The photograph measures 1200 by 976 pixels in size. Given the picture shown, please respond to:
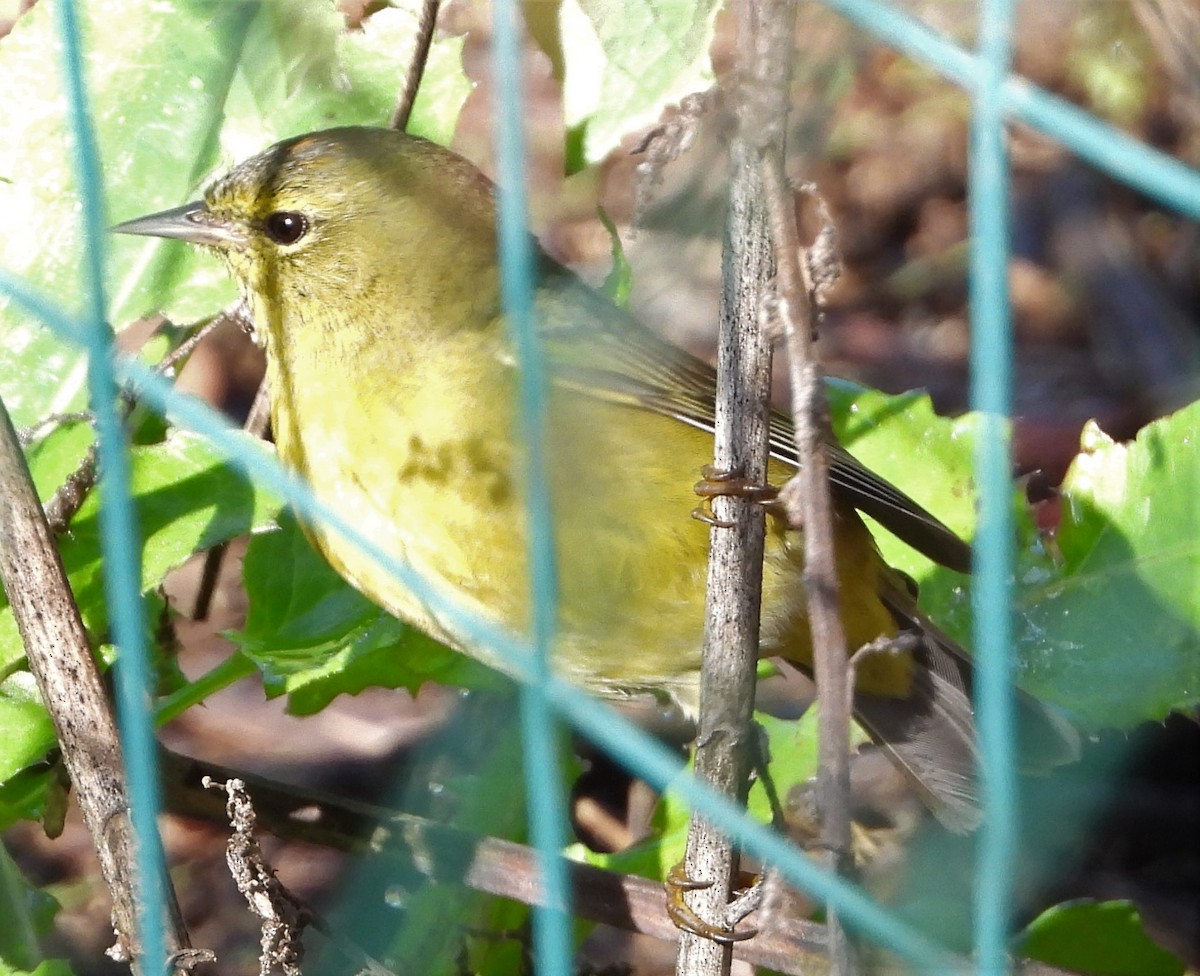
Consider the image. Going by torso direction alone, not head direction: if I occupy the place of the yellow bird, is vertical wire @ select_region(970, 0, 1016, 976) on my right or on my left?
on my left

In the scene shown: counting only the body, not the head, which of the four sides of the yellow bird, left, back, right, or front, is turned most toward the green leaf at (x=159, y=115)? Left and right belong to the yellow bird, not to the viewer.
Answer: front

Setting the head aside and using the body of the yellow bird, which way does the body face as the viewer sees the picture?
to the viewer's left

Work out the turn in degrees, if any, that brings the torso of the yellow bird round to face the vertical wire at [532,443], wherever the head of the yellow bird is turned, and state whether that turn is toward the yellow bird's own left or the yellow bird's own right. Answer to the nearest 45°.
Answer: approximately 90° to the yellow bird's own left
